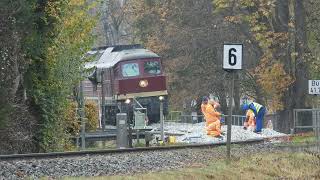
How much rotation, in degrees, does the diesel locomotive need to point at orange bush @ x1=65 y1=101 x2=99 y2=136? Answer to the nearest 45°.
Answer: approximately 45° to its right

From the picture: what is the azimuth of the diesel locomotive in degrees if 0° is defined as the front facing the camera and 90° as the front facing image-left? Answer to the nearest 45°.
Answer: approximately 315°

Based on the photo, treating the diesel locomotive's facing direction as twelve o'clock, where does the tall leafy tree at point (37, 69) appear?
The tall leafy tree is roughly at 2 o'clock from the diesel locomotive.

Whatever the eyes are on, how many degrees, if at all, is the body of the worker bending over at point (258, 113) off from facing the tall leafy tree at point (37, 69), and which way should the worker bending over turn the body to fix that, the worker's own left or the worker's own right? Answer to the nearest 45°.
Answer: approximately 45° to the worker's own left

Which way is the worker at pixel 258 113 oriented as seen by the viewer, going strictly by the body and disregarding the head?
to the viewer's left

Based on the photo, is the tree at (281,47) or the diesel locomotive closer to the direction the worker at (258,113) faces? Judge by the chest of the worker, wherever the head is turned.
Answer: the diesel locomotive

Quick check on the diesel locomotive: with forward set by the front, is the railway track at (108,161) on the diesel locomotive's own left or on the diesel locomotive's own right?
on the diesel locomotive's own right
